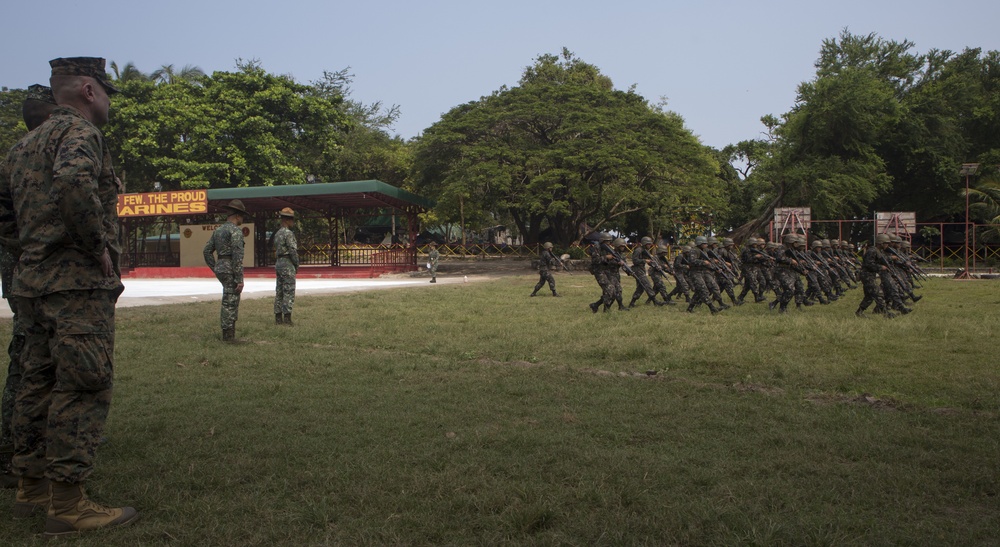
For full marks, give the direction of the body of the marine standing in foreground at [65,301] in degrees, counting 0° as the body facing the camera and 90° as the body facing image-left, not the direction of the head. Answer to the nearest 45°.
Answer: approximately 225°

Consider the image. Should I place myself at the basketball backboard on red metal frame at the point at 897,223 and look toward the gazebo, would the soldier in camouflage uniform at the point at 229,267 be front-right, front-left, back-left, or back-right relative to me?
front-left

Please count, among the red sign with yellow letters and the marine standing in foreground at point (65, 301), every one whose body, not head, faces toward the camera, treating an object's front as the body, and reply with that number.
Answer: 1

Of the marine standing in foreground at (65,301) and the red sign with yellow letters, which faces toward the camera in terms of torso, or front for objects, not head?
the red sign with yellow letters

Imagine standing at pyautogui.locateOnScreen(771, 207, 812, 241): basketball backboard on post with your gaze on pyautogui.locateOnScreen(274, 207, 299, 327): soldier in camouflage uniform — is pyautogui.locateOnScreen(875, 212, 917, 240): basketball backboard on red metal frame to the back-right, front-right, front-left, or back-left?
back-left

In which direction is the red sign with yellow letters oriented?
toward the camera

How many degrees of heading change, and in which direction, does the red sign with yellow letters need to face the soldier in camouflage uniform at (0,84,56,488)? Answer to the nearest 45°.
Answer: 0° — it already faces them

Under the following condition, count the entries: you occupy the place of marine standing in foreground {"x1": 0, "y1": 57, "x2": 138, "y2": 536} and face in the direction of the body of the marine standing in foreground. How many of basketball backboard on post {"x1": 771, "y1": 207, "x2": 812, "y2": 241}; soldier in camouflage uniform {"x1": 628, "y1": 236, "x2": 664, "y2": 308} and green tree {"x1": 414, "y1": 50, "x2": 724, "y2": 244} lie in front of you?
3

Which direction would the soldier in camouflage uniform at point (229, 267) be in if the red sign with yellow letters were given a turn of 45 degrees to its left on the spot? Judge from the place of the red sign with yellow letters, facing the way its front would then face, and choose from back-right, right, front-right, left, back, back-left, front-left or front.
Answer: front-right

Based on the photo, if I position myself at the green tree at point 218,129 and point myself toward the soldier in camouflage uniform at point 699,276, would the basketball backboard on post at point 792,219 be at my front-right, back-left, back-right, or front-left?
front-left

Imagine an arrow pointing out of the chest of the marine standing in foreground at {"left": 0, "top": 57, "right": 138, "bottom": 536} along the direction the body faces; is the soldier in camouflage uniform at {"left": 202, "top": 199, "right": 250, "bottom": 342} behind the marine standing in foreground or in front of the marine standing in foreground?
in front

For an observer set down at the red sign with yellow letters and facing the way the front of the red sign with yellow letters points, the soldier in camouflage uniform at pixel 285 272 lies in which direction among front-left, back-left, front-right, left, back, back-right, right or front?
front

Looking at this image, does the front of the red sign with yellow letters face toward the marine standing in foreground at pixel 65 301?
yes

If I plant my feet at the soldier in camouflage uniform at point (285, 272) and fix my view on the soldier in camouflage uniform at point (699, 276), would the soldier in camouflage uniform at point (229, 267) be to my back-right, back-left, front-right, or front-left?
back-right

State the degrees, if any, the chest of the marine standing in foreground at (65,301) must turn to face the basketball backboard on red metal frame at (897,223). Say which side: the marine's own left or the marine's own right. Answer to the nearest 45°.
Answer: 0° — they already face it

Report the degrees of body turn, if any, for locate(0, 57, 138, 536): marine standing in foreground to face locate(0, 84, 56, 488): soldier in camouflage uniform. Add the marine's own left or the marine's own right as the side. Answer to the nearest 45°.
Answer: approximately 45° to the marine's own left

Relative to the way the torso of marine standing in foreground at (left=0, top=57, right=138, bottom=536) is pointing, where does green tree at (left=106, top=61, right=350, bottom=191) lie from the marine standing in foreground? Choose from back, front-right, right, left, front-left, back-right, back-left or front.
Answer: front-left

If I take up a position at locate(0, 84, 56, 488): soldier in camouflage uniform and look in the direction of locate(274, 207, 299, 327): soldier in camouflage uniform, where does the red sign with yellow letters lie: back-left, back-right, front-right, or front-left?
front-left
